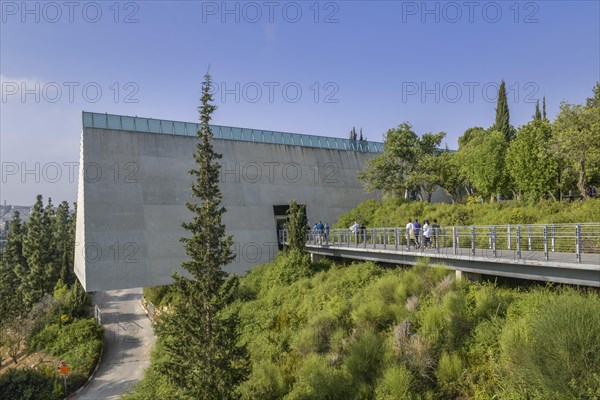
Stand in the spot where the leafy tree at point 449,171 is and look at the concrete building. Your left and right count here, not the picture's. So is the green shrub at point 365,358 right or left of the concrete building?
left

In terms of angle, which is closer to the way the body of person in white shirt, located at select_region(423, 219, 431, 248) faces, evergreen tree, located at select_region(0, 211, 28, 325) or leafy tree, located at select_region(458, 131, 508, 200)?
the evergreen tree

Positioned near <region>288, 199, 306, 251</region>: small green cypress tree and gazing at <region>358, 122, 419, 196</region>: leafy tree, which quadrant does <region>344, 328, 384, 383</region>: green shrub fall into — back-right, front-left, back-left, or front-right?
back-right

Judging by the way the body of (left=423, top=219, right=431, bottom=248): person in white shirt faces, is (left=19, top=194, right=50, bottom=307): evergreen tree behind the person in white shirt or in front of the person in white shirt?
in front

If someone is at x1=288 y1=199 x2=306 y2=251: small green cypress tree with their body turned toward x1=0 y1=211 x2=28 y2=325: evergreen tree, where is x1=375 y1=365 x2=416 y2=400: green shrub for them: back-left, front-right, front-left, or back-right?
back-left
